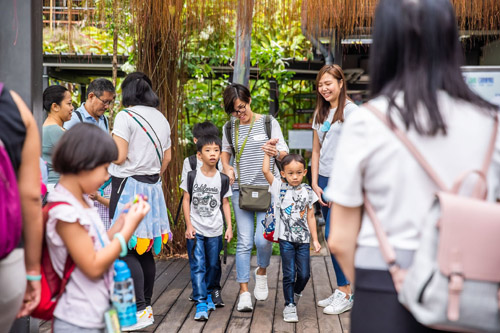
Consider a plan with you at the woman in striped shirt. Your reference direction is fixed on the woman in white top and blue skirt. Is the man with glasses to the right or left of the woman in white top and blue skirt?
right

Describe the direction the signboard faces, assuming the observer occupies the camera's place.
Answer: facing the viewer

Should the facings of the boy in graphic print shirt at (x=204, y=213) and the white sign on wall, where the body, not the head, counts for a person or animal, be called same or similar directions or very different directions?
same or similar directions

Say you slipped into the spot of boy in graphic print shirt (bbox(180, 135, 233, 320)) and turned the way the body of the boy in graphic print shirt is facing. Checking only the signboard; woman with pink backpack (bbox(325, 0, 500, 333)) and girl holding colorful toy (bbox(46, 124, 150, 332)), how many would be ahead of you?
2

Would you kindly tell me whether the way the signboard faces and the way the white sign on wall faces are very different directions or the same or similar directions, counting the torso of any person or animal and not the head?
same or similar directions

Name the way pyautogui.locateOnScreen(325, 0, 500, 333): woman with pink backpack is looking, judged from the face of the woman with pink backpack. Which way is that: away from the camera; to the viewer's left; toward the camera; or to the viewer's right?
away from the camera

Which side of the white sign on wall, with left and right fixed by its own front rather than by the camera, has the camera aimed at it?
front

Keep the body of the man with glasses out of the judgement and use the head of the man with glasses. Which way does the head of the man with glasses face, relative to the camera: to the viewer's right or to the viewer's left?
to the viewer's right

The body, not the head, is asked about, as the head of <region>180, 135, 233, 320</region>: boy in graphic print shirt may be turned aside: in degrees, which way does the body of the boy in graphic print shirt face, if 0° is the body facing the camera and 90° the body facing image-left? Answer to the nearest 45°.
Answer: approximately 0°

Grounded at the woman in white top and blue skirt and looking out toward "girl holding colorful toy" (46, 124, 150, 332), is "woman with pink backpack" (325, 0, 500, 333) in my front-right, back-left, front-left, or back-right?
front-left

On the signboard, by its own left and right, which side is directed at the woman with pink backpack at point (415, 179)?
front

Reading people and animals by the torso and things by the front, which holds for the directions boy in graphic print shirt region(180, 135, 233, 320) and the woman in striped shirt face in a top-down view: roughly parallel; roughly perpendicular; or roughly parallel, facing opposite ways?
roughly parallel

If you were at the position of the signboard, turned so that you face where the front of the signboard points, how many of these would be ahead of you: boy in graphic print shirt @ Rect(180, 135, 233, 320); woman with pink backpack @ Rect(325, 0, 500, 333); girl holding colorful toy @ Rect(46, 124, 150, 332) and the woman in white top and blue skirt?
4
